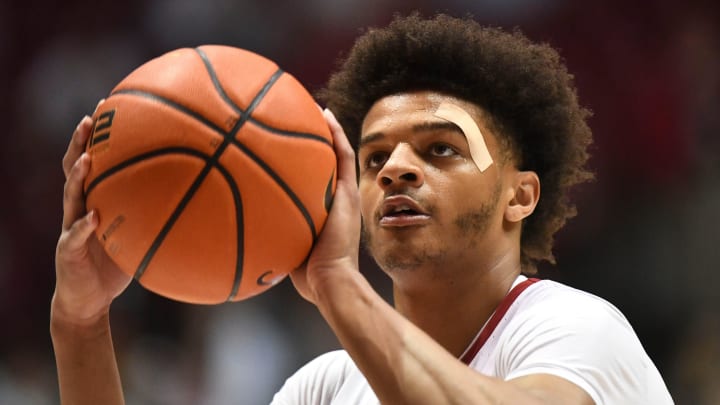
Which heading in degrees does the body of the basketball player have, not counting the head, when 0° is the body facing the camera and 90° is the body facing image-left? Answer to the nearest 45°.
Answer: approximately 45°
